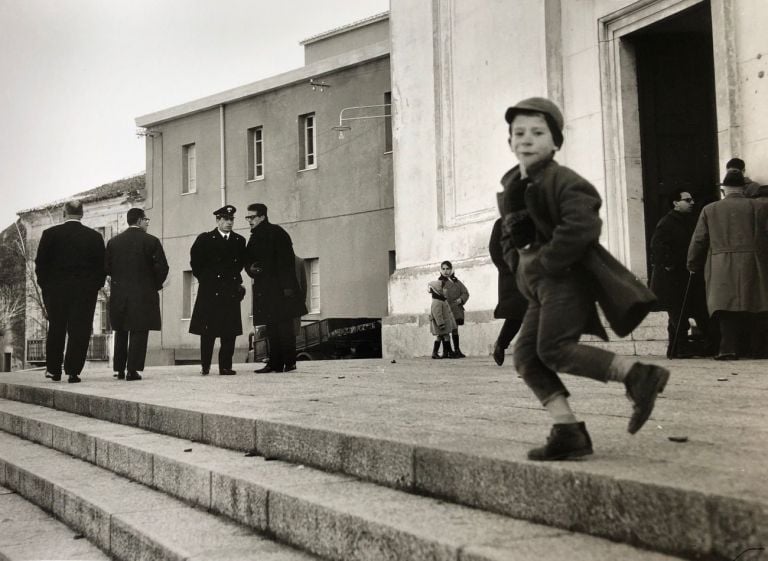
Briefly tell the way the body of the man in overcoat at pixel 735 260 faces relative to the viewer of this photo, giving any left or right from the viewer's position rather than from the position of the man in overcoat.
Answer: facing away from the viewer

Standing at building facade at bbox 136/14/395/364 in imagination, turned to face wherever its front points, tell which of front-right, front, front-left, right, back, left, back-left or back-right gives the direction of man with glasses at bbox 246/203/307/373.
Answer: front-left

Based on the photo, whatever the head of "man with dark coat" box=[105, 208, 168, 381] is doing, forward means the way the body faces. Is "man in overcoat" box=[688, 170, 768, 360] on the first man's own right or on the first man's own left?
on the first man's own right

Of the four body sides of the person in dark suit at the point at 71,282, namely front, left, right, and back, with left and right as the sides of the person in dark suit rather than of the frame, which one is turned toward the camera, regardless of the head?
back

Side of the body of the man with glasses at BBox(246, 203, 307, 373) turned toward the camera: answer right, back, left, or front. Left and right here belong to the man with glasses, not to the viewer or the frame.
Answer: left

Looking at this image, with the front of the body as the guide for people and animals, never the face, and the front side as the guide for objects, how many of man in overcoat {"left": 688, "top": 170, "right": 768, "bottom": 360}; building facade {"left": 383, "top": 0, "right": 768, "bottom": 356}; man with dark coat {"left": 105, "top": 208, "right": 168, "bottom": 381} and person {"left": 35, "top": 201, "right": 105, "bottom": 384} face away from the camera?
3

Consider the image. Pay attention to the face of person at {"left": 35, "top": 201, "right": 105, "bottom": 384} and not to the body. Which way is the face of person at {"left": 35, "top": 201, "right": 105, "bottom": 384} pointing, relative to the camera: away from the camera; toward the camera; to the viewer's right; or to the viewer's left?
away from the camera

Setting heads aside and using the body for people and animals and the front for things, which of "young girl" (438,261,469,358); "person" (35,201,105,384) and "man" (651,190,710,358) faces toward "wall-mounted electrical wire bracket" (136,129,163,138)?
the person

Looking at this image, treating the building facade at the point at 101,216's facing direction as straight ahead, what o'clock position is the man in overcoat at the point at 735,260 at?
The man in overcoat is roughly at 10 o'clock from the building facade.

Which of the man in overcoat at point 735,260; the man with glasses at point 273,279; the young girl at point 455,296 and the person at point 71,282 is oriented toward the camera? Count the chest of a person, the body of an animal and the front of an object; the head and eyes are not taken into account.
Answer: the young girl

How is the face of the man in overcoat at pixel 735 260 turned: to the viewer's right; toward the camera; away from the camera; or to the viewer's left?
away from the camera
